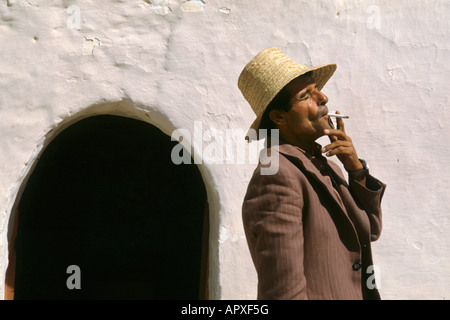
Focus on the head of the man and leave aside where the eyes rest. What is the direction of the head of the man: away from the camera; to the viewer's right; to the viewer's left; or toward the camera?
to the viewer's right

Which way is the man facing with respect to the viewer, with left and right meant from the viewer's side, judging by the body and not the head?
facing the viewer and to the right of the viewer
